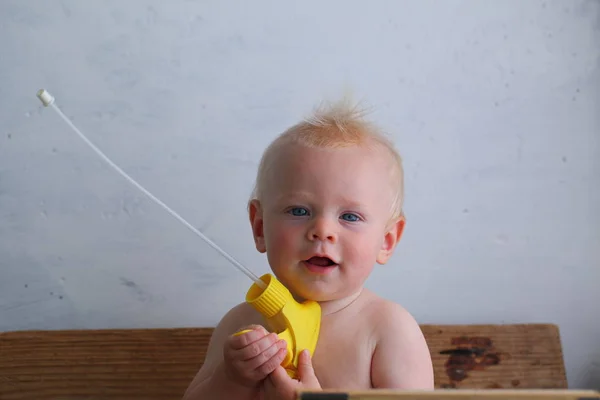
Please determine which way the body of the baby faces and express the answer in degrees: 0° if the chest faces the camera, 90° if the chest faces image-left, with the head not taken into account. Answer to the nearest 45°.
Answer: approximately 0°
